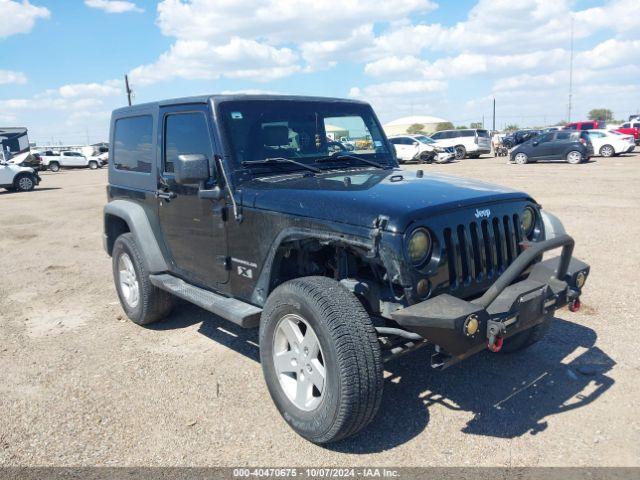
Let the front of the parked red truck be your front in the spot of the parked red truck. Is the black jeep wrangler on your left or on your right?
on your left

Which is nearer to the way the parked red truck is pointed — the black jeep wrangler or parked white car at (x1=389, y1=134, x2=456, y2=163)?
the parked white car

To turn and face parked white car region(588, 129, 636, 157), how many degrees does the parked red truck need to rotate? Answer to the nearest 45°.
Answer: approximately 90° to its left

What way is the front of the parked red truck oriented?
to the viewer's left

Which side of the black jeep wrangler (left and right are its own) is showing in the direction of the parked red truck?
left

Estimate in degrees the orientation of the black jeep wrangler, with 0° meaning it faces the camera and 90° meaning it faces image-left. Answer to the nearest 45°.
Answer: approximately 315°

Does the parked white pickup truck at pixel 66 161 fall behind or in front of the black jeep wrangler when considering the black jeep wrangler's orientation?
behind

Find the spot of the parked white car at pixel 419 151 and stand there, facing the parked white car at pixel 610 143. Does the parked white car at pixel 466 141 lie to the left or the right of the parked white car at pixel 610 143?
left
